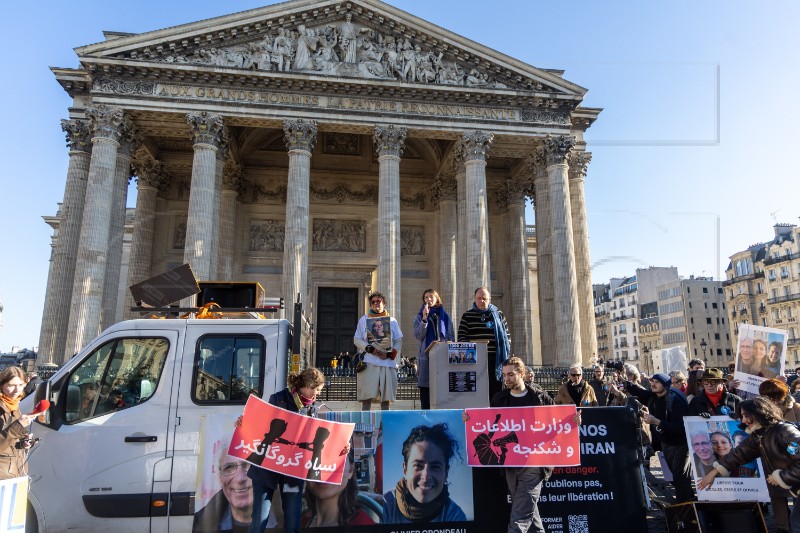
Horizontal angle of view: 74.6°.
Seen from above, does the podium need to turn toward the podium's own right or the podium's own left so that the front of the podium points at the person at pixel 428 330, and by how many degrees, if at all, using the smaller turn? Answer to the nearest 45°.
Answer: approximately 180°

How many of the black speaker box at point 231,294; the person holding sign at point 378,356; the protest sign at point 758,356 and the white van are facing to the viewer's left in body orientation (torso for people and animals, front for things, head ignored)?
1

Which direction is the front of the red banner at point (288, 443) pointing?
toward the camera

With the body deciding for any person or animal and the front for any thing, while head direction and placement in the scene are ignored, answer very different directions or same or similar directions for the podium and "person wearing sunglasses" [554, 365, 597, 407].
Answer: same or similar directions

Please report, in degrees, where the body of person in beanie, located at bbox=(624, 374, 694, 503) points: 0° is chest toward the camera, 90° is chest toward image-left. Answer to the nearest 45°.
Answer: approximately 45°

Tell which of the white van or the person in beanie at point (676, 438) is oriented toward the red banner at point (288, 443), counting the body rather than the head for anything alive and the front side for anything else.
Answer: the person in beanie

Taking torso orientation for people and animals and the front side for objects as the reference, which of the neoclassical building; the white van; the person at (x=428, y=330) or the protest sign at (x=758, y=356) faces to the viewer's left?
the white van

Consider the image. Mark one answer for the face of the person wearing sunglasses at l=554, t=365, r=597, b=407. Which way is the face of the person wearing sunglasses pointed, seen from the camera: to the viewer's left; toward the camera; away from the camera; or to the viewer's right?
toward the camera

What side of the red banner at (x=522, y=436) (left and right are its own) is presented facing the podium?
back

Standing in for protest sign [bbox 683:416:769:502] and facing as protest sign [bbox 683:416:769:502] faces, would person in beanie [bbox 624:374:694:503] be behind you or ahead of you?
behind

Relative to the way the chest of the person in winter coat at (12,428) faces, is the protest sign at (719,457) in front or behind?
in front

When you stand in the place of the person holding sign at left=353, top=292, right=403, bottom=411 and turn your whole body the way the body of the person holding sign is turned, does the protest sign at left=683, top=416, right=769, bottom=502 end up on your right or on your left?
on your left

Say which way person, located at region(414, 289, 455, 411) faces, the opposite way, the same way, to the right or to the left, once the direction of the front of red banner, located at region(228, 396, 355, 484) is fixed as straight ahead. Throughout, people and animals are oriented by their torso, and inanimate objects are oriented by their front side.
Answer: the same way

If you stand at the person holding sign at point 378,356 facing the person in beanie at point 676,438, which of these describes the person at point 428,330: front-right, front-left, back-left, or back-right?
front-left

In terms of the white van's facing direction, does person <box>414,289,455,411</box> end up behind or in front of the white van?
behind

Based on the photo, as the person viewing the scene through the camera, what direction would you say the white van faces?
facing to the left of the viewer

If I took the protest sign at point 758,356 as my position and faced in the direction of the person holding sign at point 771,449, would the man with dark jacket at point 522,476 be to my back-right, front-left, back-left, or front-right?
front-right

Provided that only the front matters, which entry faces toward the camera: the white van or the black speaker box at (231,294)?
the black speaker box

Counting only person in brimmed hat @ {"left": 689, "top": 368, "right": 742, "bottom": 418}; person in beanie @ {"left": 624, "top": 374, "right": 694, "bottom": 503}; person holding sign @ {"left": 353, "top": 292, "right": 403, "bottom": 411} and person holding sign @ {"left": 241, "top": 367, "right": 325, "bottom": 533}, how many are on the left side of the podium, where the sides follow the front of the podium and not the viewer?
2

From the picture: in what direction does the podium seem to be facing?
toward the camera

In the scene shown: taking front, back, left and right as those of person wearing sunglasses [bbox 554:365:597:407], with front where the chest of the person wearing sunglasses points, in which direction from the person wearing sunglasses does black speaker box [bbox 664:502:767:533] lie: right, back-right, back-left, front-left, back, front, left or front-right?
front-left

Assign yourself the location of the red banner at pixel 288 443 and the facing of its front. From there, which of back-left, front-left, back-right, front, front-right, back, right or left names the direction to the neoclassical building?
back
